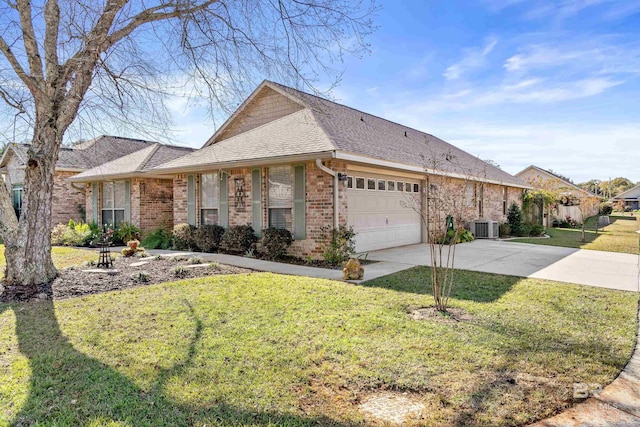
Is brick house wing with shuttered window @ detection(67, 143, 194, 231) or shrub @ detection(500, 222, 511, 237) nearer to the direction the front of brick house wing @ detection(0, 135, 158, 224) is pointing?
the brick house wing with shuttered window

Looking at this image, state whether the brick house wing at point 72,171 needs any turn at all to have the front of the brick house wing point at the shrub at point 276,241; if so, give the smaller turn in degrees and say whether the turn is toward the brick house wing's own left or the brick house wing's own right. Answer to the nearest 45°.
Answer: approximately 45° to the brick house wing's own left

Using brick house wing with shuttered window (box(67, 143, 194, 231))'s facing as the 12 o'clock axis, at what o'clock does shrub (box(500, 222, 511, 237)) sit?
The shrub is roughly at 8 o'clock from the brick house wing with shuttered window.

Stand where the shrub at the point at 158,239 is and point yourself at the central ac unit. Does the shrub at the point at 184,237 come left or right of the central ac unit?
right
